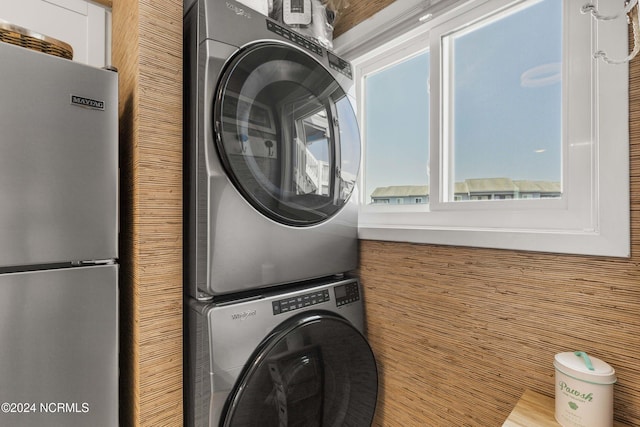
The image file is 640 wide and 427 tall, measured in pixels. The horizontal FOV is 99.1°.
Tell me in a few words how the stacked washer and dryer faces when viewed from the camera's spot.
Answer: facing the viewer and to the right of the viewer

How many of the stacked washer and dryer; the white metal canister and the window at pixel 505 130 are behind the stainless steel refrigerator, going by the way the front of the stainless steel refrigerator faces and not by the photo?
0

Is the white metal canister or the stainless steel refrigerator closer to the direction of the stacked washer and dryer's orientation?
the white metal canister

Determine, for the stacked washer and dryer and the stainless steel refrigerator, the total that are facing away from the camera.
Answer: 0

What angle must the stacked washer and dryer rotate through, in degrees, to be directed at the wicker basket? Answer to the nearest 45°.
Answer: approximately 135° to its right

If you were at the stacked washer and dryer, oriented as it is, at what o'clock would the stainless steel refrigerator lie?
The stainless steel refrigerator is roughly at 4 o'clock from the stacked washer and dryer.
